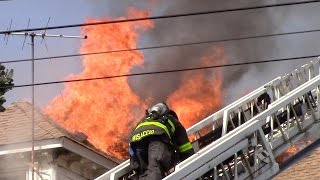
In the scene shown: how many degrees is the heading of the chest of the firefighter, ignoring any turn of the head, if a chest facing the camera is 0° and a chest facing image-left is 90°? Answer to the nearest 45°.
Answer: approximately 225°

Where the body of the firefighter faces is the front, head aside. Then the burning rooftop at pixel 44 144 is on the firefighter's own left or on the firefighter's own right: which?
on the firefighter's own left

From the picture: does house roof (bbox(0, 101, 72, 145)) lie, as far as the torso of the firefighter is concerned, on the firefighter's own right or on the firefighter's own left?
on the firefighter's own left
